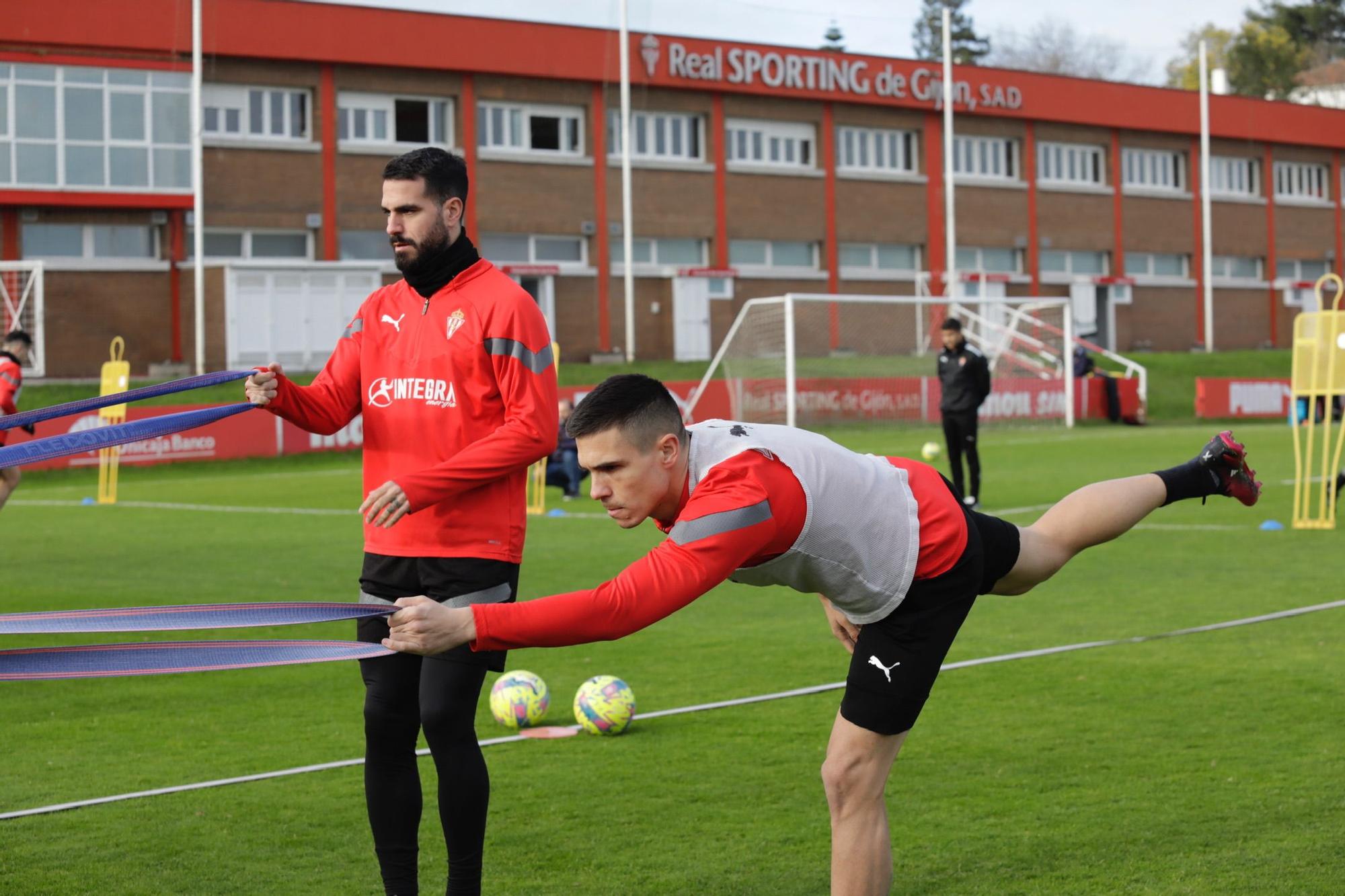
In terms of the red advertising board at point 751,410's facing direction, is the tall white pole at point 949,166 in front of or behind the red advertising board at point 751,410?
behind

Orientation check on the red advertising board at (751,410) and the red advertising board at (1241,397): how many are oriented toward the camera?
2

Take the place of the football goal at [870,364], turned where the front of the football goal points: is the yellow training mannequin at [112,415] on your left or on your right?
on your right

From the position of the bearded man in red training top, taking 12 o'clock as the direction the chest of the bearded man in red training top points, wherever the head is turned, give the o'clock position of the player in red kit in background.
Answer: The player in red kit in background is roughly at 4 o'clock from the bearded man in red training top.

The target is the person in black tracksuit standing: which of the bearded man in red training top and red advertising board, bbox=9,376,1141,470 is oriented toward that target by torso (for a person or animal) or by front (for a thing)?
the red advertising board

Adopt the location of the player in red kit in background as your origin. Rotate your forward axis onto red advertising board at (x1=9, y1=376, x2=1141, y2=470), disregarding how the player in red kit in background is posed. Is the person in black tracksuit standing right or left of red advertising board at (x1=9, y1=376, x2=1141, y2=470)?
right

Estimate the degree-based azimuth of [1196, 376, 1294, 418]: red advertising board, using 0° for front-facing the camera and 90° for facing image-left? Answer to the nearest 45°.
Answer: approximately 0°

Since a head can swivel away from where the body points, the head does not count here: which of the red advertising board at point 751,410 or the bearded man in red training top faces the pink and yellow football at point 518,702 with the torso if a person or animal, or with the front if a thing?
the red advertising board

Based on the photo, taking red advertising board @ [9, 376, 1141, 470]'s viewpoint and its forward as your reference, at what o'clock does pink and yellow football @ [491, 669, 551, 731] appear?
The pink and yellow football is roughly at 12 o'clock from the red advertising board.

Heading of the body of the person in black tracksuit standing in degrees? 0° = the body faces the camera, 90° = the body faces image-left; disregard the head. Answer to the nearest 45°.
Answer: approximately 45°
